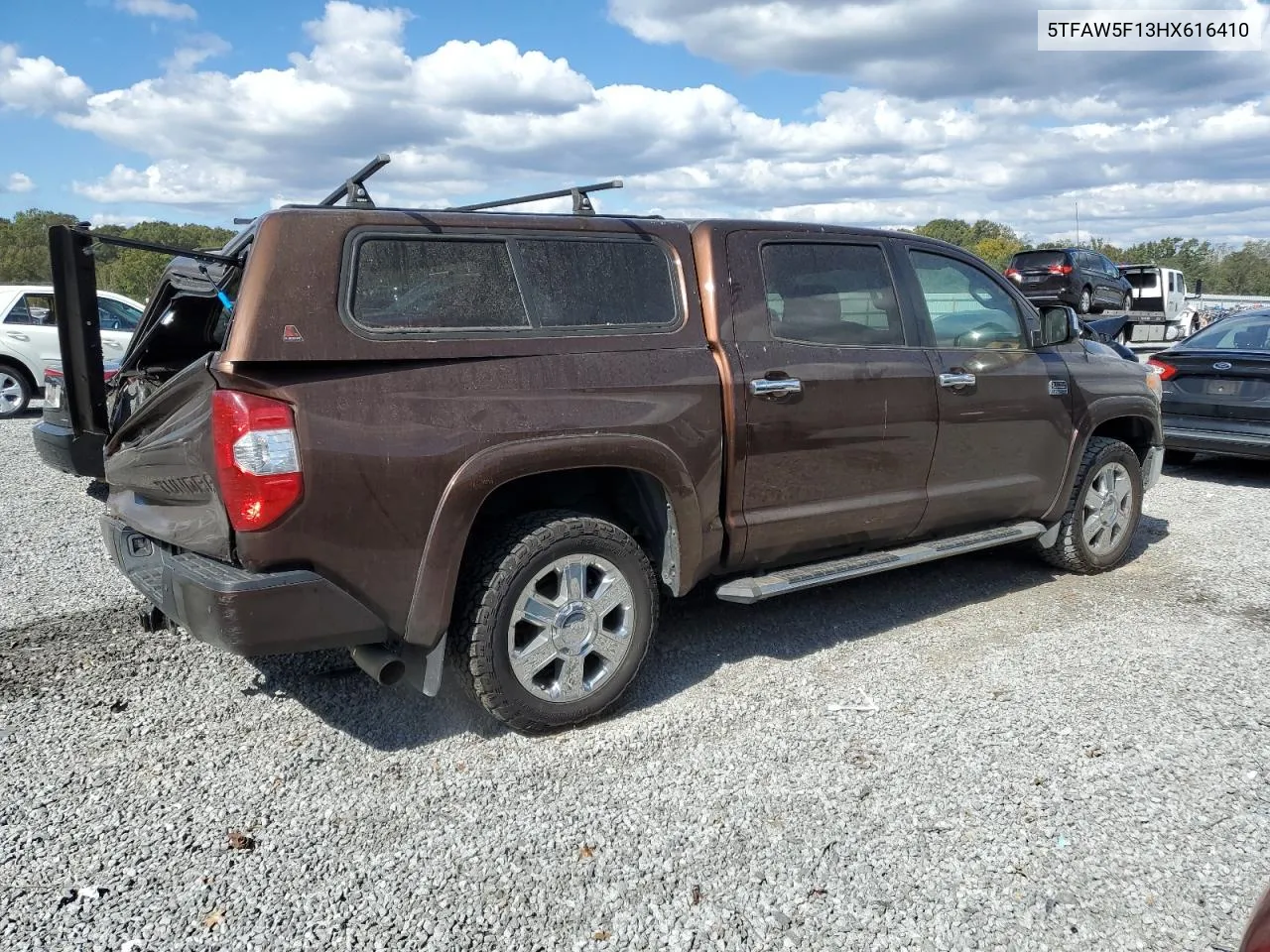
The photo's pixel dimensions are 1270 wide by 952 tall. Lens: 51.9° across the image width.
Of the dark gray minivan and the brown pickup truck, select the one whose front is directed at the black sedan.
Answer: the brown pickup truck

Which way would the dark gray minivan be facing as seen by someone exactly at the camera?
facing away from the viewer and to the right of the viewer

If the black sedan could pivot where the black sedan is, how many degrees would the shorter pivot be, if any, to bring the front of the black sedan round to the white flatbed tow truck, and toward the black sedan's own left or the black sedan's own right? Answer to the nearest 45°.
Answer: approximately 45° to the black sedan's own left

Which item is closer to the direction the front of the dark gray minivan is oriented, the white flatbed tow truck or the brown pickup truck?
the white flatbed tow truck

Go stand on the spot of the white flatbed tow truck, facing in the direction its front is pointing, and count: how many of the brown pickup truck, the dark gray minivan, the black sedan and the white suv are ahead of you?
0

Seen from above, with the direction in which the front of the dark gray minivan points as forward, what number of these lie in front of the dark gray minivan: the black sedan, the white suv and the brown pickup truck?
0

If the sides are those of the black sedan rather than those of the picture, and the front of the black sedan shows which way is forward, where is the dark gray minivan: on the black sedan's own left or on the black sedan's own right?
on the black sedan's own left

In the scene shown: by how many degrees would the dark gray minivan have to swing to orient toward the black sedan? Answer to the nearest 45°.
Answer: approximately 135° to its right

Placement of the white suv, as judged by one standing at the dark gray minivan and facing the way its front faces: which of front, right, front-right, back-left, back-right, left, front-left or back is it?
back

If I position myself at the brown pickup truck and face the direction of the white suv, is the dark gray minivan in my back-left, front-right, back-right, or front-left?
front-right

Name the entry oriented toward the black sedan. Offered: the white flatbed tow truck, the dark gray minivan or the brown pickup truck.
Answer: the brown pickup truck

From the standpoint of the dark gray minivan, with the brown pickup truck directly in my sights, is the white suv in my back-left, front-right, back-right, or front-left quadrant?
front-right

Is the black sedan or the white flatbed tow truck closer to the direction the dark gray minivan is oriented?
the white flatbed tow truck

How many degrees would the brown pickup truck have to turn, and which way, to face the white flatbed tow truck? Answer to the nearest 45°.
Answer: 0° — it already faces it

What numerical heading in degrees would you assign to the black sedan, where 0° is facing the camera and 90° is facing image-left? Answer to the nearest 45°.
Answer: approximately 225°

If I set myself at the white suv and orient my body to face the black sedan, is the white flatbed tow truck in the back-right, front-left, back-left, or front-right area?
front-left
